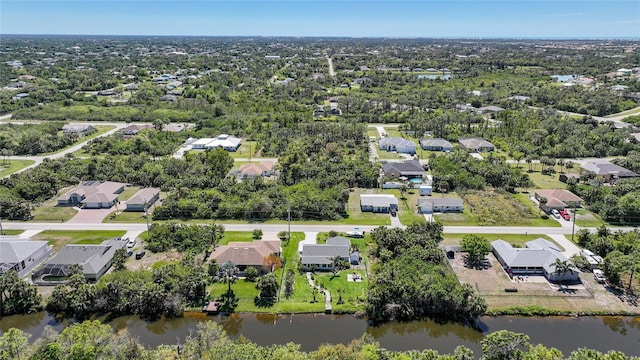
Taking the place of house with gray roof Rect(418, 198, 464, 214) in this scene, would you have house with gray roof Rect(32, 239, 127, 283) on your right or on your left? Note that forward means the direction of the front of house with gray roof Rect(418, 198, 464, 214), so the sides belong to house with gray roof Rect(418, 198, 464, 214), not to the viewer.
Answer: on your right

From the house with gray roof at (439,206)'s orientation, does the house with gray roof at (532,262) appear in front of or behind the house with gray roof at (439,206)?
in front

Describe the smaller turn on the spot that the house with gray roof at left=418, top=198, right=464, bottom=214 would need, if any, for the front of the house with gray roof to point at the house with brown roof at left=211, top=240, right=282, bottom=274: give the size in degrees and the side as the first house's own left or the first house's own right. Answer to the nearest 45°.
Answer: approximately 45° to the first house's own right

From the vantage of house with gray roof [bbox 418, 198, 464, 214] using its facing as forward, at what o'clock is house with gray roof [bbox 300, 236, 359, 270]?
house with gray roof [bbox 300, 236, 359, 270] is roughly at 1 o'clock from house with gray roof [bbox 418, 198, 464, 214].

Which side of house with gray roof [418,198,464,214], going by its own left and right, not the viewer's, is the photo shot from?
front

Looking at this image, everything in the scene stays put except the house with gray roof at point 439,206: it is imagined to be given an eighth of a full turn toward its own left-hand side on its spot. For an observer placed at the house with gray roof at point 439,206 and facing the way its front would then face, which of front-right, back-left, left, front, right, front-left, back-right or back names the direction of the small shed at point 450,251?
front-right

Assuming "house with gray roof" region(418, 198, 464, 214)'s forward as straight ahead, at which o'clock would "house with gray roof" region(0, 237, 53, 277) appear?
"house with gray roof" region(0, 237, 53, 277) is roughly at 2 o'clock from "house with gray roof" region(418, 198, 464, 214).
